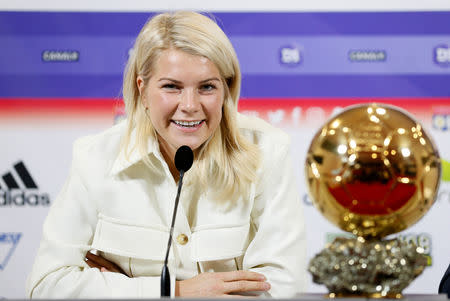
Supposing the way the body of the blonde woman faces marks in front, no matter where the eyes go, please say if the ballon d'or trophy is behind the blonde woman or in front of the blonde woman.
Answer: in front

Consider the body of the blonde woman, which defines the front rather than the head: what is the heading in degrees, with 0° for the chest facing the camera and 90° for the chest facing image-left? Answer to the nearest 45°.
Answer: approximately 0°
